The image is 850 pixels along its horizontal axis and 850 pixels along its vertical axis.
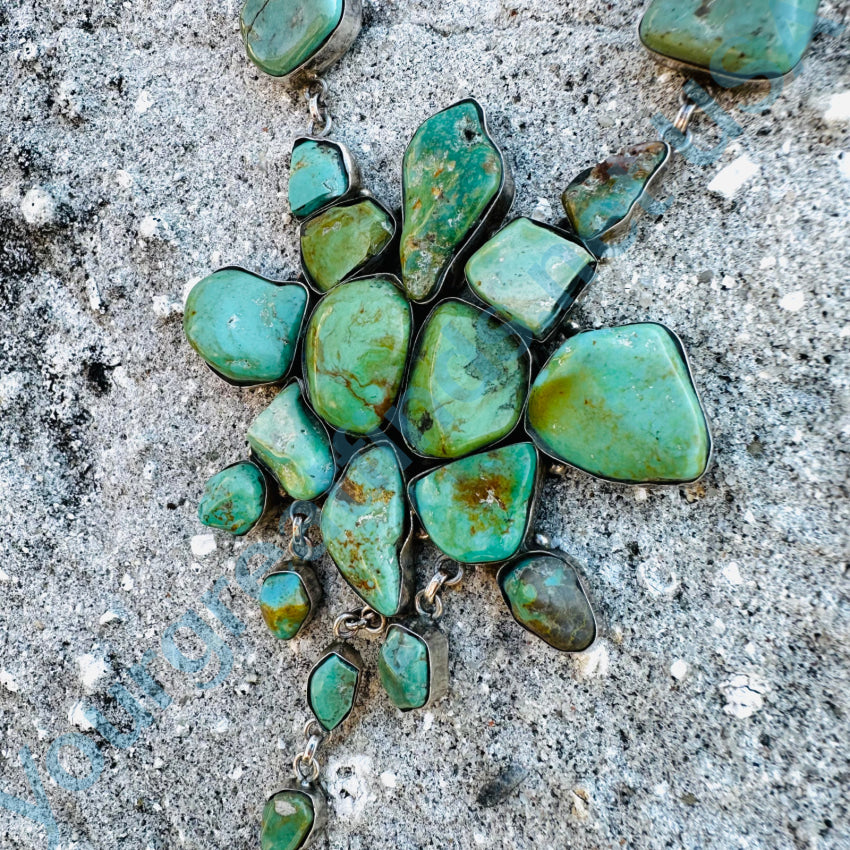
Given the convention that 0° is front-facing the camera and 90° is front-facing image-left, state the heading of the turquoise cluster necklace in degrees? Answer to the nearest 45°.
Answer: approximately 0°
